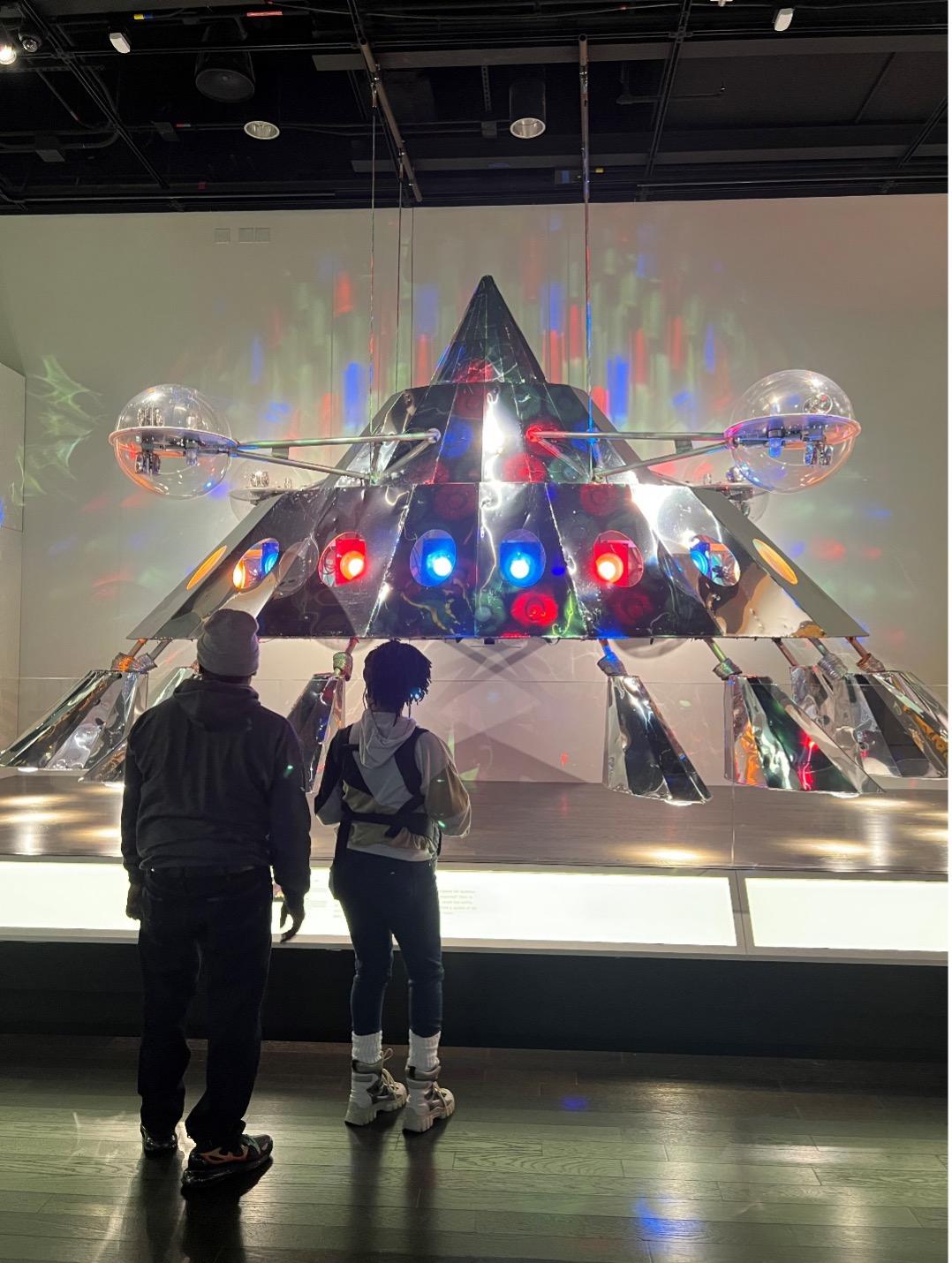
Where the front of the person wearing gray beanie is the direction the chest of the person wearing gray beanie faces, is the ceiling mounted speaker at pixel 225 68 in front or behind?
in front

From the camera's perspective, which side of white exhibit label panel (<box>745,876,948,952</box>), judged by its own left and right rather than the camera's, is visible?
front

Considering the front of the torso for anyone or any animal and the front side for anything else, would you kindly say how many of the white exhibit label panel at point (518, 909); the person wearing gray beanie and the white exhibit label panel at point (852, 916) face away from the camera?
1

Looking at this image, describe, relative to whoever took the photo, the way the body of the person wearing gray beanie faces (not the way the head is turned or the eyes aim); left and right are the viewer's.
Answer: facing away from the viewer

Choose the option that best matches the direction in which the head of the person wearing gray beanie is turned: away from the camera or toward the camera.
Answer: away from the camera

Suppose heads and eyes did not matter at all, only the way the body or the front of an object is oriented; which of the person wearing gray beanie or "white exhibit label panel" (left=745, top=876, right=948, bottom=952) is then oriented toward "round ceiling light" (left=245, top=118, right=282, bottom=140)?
the person wearing gray beanie

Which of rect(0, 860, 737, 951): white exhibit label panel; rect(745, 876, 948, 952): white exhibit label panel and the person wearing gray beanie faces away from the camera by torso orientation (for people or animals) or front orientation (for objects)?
the person wearing gray beanie

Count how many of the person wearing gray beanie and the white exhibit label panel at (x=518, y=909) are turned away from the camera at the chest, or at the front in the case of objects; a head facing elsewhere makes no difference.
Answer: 1

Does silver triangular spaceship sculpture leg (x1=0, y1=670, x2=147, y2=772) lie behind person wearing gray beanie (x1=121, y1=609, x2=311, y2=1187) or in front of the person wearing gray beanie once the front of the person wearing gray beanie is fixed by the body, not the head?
in front

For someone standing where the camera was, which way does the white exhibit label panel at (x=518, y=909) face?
facing the viewer

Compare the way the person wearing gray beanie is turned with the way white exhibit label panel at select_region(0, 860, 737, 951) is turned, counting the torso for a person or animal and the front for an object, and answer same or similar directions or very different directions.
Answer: very different directions
